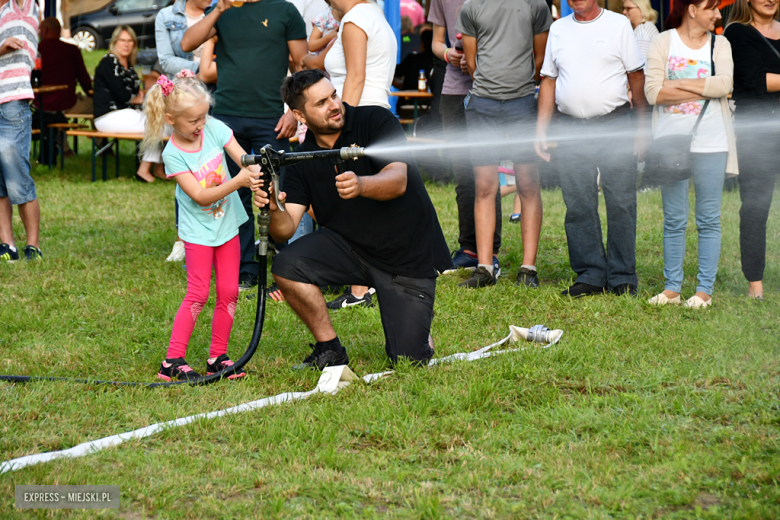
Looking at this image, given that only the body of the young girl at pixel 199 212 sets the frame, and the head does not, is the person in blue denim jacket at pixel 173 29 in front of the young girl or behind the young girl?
behind

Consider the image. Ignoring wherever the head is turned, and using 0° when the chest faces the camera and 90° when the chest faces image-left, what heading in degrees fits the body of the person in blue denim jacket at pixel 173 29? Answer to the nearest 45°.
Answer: approximately 315°

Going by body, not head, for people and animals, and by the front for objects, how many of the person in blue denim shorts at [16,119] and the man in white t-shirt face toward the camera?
2

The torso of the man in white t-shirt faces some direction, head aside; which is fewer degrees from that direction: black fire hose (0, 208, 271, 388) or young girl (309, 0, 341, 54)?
the black fire hose

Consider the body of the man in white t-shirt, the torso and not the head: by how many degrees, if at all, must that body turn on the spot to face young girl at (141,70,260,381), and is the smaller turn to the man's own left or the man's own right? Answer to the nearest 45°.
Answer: approximately 45° to the man's own right

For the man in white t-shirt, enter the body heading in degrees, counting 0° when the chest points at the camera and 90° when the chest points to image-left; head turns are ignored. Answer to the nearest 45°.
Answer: approximately 0°
